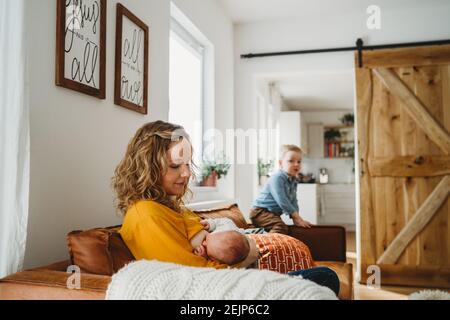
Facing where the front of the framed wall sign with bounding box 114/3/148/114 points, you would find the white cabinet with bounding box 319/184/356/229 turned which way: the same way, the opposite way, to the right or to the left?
to the right

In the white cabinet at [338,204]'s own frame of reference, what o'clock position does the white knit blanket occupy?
The white knit blanket is roughly at 12 o'clock from the white cabinet.

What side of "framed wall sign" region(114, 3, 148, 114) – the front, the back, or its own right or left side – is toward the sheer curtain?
right

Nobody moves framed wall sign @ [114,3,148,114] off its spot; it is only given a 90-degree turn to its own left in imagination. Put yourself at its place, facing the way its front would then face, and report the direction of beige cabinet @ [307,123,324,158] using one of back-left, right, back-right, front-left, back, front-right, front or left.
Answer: front

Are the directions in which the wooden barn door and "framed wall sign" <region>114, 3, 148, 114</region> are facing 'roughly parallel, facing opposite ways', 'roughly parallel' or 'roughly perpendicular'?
roughly perpendicular

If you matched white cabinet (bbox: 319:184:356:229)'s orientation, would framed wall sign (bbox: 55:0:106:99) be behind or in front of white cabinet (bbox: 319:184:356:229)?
in front

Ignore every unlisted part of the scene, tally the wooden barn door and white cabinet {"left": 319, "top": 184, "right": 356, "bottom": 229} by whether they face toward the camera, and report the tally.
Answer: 2

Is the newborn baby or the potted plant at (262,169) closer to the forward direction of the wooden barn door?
the newborn baby

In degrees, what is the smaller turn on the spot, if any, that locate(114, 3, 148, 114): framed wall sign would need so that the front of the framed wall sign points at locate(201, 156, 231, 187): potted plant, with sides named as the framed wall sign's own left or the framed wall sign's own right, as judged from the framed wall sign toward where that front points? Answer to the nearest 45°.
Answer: approximately 90° to the framed wall sign's own left

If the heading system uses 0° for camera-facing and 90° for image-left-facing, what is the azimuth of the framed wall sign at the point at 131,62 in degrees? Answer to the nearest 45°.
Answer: approximately 315°

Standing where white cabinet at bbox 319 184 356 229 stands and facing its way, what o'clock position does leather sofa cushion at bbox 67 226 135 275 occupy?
The leather sofa cushion is roughly at 12 o'clock from the white cabinet.

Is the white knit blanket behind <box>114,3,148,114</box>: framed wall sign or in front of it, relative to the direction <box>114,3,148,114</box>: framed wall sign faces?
in front

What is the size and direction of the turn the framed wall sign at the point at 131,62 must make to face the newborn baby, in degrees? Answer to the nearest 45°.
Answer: approximately 45° to its right
